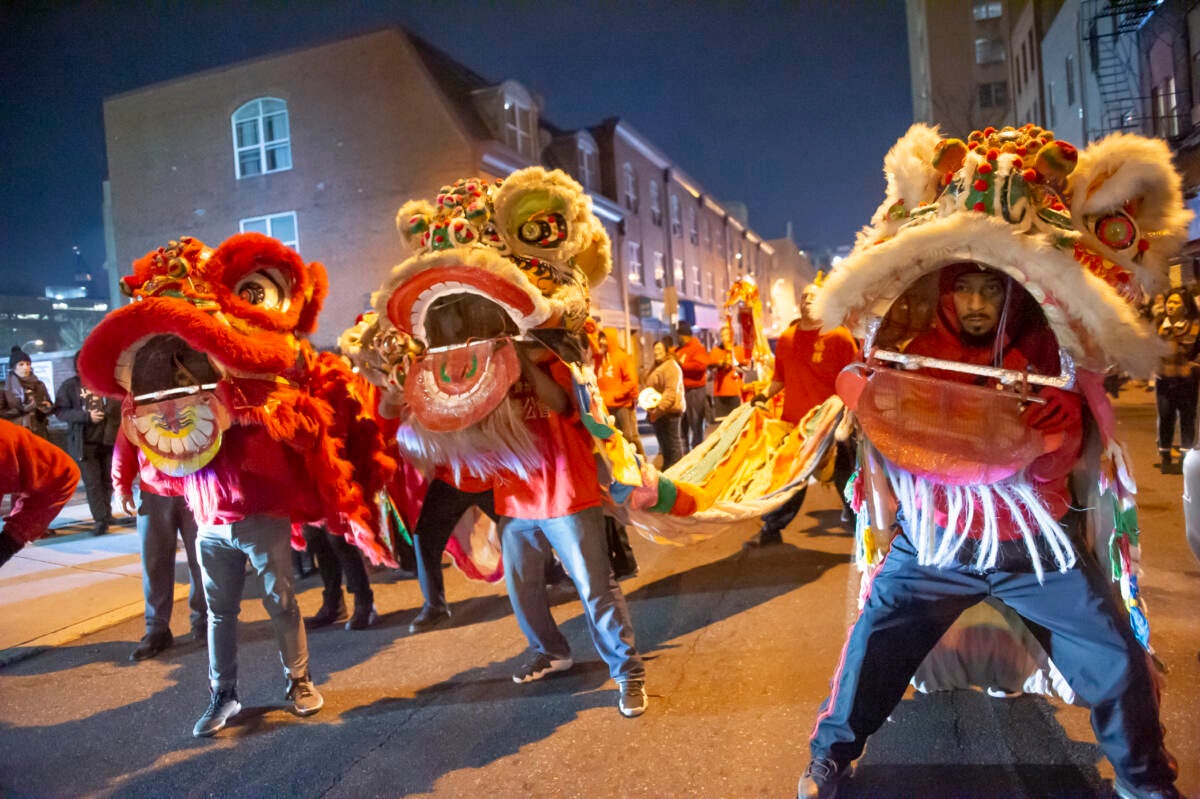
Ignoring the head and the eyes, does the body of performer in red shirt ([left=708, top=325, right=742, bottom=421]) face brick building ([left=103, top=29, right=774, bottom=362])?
no

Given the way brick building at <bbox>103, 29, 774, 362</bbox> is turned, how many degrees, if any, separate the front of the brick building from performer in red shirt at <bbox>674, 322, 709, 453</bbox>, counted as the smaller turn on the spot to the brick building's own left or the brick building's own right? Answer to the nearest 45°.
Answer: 0° — it already faces them

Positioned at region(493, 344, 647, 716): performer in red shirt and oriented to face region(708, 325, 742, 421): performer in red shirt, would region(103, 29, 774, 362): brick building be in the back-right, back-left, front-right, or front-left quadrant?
front-left

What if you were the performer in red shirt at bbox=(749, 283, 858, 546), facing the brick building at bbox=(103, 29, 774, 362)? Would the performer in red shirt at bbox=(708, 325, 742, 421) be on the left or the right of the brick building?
right

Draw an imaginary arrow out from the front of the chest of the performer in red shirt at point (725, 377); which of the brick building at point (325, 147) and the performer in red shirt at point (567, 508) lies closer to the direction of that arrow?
the performer in red shirt

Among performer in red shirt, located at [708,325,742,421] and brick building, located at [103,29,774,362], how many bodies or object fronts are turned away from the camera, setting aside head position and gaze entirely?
0

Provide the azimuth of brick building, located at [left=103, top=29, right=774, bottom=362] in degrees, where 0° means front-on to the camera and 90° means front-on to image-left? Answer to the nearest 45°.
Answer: approximately 315°

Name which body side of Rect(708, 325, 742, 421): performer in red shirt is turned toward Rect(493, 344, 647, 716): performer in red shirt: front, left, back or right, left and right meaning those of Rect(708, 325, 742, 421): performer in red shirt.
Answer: front

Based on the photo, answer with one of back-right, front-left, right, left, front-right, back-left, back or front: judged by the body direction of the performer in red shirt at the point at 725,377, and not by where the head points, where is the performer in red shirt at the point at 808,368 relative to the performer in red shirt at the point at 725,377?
front

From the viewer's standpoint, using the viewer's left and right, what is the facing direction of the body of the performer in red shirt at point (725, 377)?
facing the viewer

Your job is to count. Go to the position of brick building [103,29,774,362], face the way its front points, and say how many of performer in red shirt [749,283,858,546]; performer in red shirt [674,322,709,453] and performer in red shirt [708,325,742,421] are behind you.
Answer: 0

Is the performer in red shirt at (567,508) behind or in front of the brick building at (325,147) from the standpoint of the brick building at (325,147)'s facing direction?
in front
